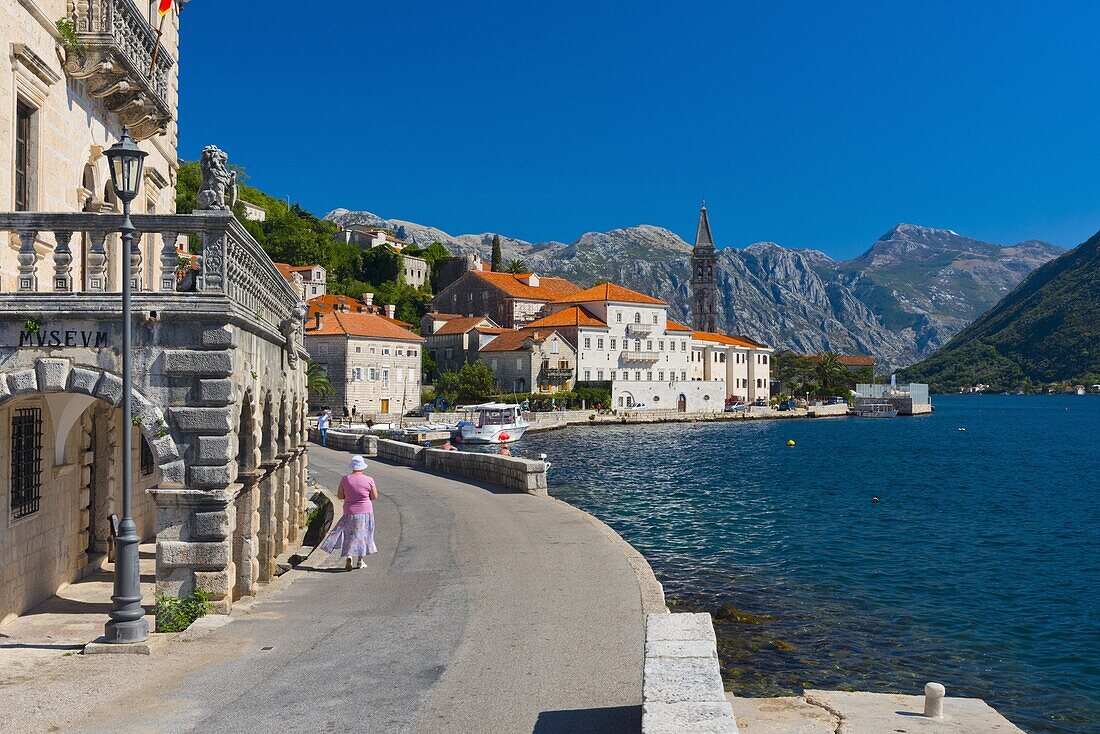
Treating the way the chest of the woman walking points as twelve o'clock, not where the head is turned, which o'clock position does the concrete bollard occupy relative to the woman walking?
The concrete bollard is roughly at 5 o'clock from the woman walking.

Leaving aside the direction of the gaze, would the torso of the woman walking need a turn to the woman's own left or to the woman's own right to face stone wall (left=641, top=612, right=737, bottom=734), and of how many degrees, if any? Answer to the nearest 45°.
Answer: approximately 180°

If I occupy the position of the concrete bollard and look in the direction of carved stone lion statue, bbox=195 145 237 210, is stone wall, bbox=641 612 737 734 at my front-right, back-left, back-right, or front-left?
front-left

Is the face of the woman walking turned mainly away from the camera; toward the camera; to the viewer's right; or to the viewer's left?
away from the camera

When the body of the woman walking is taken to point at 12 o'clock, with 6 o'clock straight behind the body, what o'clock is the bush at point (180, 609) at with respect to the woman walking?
The bush is roughly at 7 o'clock from the woman walking.

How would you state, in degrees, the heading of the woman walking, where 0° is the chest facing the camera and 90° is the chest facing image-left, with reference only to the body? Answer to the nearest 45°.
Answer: approximately 180°
